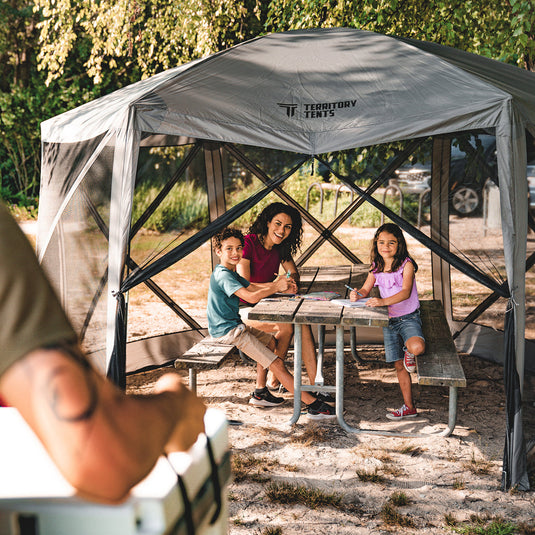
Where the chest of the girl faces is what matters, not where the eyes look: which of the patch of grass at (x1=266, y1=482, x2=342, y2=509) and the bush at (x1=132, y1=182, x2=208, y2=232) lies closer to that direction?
the patch of grass

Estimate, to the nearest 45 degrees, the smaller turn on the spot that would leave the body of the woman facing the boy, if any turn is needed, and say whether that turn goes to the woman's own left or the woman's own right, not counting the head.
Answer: approximately 45° to the woman's own right

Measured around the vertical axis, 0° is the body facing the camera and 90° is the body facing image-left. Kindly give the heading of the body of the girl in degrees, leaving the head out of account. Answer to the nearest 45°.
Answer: approximately 45°

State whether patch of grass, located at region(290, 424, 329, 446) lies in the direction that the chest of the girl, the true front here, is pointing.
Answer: yes
